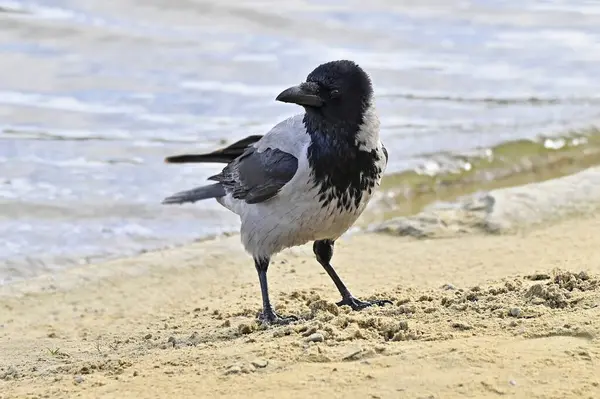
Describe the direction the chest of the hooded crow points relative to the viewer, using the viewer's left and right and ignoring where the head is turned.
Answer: facing the viewer and to the right of the viewer
